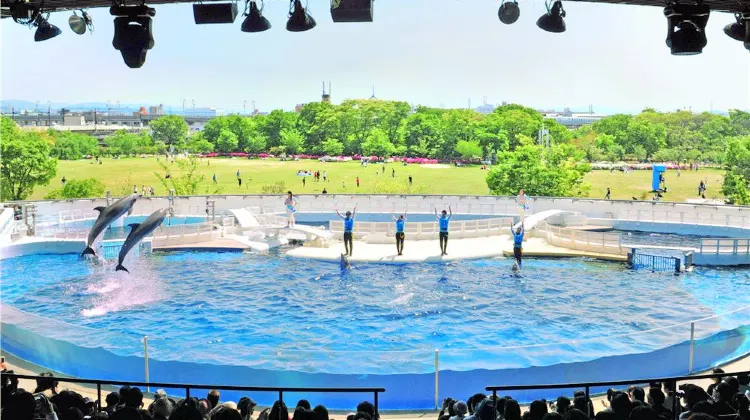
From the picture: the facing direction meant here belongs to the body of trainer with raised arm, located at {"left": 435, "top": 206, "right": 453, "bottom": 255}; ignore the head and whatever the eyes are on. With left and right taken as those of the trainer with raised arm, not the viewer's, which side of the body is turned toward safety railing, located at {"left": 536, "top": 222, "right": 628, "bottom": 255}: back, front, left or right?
left

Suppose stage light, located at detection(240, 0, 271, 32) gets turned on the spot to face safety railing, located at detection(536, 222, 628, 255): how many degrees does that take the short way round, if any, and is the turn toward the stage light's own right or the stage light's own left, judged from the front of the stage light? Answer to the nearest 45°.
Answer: approximately 45° to the stage light's own right

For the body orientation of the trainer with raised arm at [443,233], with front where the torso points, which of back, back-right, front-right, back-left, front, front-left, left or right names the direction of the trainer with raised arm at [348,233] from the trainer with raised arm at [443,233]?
right

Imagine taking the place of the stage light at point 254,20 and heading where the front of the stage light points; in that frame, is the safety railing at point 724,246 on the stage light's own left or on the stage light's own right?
on the stage light's own right

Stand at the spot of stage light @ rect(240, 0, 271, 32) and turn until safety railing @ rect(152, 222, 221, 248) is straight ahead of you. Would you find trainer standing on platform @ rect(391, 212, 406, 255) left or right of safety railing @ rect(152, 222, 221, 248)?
right

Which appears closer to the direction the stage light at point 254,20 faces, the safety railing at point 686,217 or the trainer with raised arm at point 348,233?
the trainer with raised arm

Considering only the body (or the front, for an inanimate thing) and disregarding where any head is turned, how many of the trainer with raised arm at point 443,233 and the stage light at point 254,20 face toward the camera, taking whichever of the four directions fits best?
1

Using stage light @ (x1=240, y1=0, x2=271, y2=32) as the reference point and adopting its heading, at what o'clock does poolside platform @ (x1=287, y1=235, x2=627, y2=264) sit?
The poolside platform is roughly at 1 o'clock from the stage light.

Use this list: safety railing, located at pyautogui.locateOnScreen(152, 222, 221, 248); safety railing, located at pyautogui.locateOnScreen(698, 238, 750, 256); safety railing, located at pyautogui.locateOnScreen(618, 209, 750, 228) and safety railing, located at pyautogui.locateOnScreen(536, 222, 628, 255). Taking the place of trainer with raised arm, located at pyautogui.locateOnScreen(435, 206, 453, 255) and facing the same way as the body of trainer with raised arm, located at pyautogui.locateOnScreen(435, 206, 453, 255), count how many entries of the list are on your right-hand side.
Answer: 1

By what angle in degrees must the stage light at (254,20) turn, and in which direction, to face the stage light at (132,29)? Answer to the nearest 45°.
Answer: approximately 90° to its left

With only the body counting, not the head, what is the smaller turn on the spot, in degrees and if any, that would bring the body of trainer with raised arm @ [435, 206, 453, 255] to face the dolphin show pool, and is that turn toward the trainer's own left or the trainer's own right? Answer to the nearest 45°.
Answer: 0° — they already face it

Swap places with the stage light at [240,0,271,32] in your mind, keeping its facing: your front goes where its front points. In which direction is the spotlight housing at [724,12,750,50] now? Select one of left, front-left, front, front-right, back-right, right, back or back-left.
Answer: right

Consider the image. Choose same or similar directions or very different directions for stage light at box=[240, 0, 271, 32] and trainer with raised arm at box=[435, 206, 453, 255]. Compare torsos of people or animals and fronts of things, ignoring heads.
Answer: very different directions

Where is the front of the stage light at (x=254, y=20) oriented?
away from the camera

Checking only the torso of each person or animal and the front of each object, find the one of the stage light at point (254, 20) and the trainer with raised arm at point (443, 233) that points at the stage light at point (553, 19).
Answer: the trainer with raised arm

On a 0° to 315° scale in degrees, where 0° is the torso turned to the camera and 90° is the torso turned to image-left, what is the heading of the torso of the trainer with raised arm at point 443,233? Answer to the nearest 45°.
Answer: approximately 0°

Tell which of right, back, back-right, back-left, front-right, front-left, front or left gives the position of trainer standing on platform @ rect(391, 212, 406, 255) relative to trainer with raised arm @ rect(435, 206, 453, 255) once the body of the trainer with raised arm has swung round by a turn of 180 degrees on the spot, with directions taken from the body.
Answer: left

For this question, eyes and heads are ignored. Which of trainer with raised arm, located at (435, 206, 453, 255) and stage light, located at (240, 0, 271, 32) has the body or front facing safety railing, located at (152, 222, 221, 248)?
the stage light

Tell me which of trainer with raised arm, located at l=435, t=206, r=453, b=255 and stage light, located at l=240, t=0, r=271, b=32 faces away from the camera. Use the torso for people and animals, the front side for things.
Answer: the stage light
